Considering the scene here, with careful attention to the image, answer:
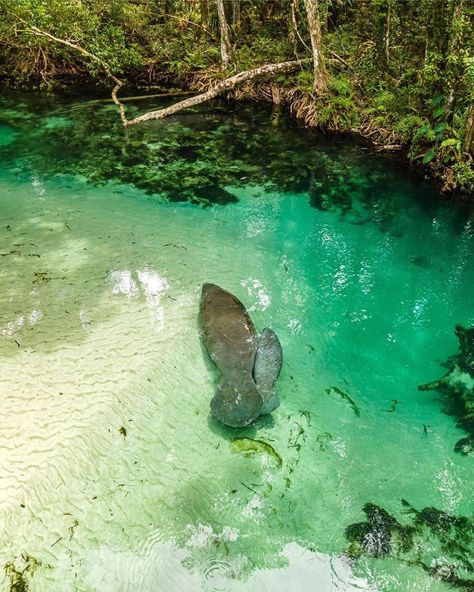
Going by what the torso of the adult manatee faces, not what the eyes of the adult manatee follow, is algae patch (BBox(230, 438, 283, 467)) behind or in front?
behind

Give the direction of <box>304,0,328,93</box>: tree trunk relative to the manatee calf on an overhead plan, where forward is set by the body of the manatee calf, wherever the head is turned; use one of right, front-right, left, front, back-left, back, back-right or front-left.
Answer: front

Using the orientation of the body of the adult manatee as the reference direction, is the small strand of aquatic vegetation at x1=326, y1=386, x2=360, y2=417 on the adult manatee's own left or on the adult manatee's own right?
on the adult manatee's own right

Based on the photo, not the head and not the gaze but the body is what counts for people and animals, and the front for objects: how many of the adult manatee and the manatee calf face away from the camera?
2

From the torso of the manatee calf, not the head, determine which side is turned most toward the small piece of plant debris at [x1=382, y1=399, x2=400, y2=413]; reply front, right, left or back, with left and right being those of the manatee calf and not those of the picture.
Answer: right

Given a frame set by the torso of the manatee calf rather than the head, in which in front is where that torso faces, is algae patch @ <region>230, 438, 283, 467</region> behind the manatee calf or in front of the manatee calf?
behind

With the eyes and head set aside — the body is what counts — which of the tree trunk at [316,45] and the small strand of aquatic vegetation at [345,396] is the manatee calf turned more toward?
the tree trunk

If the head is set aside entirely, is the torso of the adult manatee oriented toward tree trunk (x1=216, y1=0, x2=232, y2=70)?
yes

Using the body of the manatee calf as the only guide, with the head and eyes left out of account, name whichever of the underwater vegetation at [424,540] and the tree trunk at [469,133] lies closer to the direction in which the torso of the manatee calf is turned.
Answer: the tree trunk

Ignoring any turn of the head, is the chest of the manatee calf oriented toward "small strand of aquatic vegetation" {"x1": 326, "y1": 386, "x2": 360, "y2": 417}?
no

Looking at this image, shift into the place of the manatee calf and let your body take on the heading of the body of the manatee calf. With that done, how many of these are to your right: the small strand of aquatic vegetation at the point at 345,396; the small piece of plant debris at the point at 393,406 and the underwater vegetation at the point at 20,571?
2

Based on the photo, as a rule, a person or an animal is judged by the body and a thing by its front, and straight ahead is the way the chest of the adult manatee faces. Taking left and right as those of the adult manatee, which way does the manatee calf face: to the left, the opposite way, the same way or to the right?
the same way

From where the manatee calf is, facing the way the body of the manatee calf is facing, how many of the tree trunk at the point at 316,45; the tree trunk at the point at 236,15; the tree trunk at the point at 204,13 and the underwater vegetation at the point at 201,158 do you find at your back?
0

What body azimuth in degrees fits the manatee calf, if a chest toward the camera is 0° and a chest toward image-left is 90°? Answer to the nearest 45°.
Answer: approximately 180°

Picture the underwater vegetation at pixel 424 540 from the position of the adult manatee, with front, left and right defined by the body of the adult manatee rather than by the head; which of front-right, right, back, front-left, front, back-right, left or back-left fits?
back-right

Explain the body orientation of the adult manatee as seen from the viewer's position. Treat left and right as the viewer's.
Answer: facing away from the viewer
